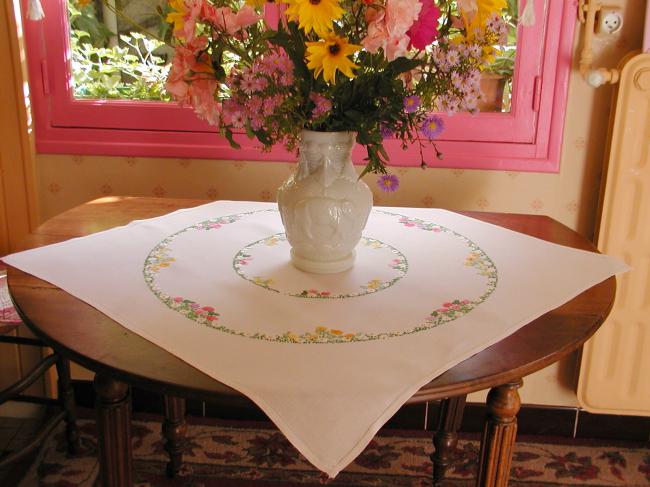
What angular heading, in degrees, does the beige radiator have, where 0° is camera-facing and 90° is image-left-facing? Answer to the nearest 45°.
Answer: approximately 0°

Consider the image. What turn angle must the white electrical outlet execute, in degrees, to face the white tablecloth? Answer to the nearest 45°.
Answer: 0° — it already faces it

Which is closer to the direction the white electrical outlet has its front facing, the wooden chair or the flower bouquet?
the flower bouquet

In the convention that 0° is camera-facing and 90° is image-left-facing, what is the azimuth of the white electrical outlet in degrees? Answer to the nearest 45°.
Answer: approximately 0°

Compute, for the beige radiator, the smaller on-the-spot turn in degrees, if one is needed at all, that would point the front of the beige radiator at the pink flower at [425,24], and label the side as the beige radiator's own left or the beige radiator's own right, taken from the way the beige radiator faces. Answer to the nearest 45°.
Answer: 0° — it already faces it

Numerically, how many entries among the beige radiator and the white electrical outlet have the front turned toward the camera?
2

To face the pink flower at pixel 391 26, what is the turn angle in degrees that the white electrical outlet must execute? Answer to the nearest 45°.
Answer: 0° — it already faces it

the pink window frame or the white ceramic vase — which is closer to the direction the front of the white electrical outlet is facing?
the white ceramic vase

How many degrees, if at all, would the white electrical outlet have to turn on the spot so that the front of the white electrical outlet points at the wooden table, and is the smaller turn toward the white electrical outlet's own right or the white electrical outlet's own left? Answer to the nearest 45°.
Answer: approximately 45° to the white electrical outlet's own right

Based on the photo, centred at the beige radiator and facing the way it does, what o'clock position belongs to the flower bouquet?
The flower bouquet is roughly at 1 o'clock from the beige radiator.
